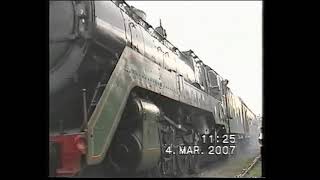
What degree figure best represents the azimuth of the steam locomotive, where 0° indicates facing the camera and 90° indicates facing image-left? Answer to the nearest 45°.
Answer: approximately 45°
